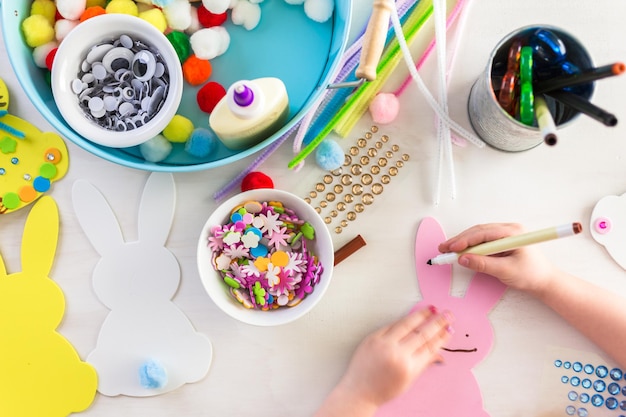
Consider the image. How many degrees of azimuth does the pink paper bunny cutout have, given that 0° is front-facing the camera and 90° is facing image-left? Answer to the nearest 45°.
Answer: approximately 0°

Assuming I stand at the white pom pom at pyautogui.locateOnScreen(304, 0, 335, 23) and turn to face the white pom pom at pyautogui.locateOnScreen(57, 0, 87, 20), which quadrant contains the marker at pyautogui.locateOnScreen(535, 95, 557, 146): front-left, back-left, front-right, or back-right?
back-left
